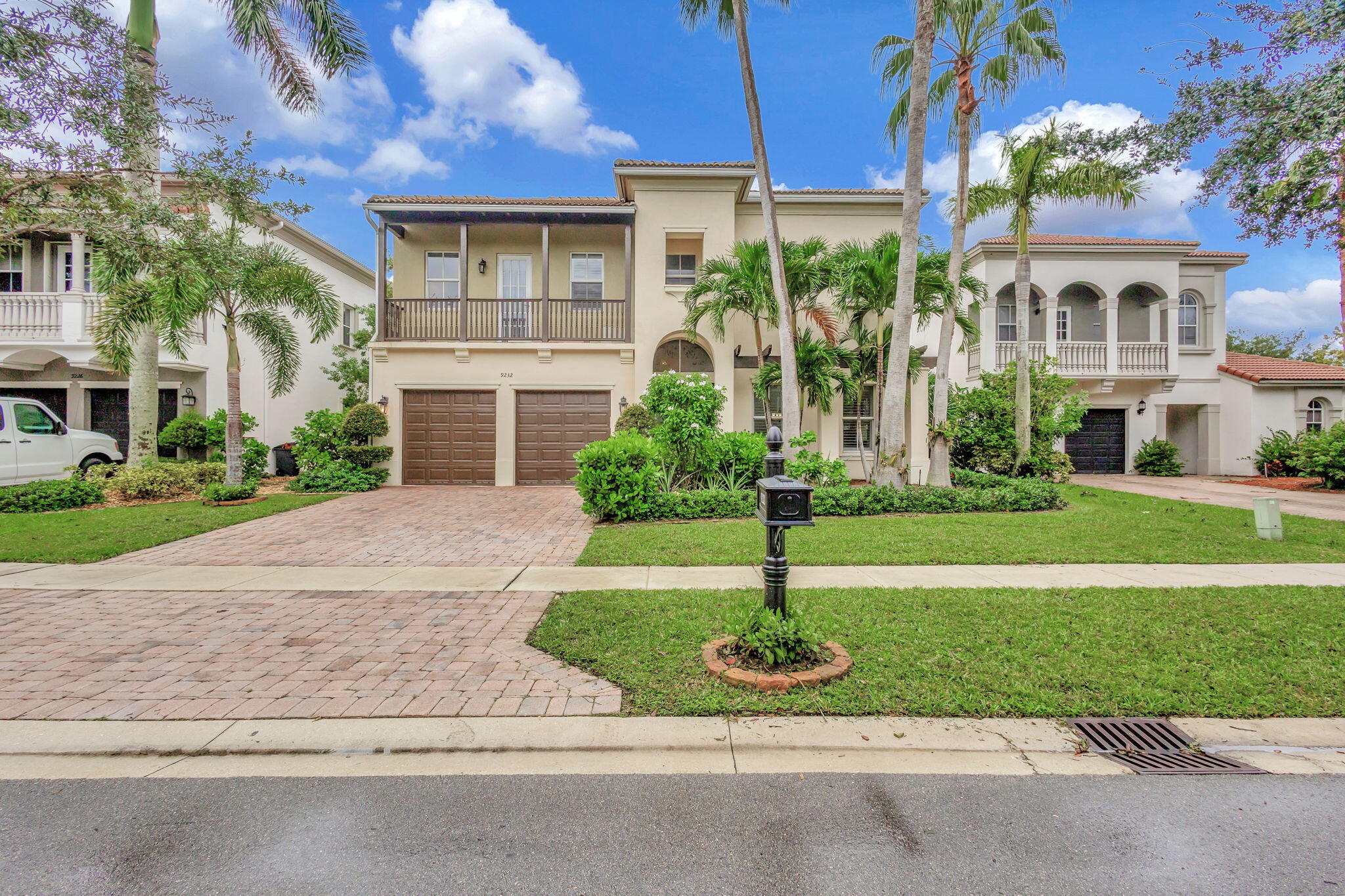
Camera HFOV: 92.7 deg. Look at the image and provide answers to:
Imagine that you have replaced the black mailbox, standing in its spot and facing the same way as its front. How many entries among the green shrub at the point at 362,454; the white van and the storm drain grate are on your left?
1

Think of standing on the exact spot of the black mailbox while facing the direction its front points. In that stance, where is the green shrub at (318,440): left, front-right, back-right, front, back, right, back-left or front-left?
back-right

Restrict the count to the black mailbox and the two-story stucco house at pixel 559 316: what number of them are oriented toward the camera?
2

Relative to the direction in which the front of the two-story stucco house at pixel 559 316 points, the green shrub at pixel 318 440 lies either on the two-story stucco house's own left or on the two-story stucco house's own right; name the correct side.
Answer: on the two-story stucco house's own right

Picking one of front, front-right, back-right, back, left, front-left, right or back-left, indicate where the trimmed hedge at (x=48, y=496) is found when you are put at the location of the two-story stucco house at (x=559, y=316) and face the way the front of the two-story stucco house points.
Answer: front-right

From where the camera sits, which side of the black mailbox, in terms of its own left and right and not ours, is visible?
front

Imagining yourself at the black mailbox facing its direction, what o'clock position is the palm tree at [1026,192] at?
The palm tree is roughly at 7 o'clock from the black mailbox.

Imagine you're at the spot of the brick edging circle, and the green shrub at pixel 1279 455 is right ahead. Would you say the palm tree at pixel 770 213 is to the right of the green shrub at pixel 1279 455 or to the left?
left

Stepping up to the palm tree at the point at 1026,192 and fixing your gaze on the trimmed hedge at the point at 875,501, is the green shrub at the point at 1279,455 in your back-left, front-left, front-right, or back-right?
back-left

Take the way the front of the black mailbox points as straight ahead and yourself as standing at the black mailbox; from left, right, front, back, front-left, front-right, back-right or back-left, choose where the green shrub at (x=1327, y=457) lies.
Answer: back-left

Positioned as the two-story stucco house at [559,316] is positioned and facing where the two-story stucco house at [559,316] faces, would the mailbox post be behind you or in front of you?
in front

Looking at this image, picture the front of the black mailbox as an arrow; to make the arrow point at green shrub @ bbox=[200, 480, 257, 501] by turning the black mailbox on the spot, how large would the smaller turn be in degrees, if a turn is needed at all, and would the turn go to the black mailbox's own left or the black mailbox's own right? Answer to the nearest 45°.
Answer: approximately 135° to the black mailbox's own right

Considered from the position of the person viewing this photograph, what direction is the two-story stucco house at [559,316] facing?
facing the viewer
